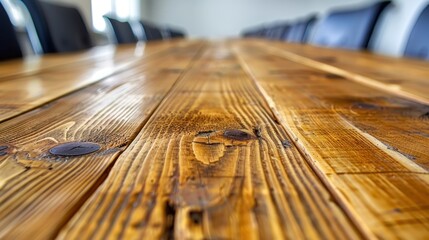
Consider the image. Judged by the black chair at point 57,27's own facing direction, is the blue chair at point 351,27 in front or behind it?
in front

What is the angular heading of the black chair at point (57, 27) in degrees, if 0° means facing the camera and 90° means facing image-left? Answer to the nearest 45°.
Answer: approximately 315°
